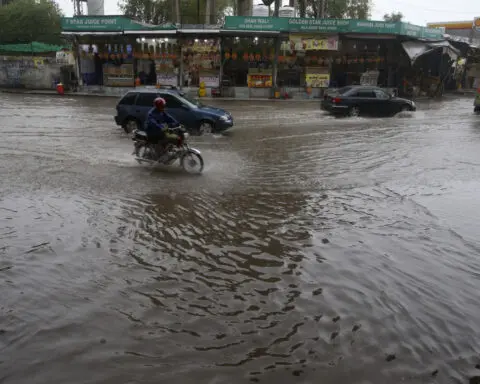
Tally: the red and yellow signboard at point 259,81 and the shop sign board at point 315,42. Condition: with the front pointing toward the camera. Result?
2

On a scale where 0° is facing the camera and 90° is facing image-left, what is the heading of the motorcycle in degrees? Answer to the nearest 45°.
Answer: approximately 270°

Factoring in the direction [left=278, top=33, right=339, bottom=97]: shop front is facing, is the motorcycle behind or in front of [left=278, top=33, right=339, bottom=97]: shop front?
in front

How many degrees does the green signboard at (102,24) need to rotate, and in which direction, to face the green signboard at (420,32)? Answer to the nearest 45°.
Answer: approximately 90° to its left

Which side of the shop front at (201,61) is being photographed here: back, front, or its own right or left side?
front

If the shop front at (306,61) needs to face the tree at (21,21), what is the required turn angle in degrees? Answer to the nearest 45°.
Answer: approximately 135° to its right

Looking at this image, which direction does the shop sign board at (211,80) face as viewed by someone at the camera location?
facing the viewer

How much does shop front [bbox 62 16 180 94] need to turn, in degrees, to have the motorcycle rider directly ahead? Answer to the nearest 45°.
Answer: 0° — it already faces them

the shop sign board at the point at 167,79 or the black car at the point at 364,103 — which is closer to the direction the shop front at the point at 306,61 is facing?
the black car

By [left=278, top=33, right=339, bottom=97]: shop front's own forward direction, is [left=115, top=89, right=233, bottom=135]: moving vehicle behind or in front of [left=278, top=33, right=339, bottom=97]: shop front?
in front

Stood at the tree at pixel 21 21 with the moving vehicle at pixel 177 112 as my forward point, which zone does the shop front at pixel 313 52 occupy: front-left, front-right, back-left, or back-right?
front-left

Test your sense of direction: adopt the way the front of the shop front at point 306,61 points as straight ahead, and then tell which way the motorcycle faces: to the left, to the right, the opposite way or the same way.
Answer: to the left

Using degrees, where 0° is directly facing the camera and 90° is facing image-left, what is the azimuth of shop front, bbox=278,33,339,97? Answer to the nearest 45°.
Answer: approximately 0°

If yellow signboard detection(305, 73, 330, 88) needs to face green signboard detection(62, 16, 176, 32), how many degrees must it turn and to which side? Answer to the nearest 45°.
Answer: approximately 90° to its right

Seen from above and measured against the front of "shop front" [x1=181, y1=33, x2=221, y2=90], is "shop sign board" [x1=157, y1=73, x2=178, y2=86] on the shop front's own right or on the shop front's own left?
on the shop front's own right

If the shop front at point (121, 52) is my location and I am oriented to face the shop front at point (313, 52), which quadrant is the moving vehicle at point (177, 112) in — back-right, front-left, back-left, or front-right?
front-right

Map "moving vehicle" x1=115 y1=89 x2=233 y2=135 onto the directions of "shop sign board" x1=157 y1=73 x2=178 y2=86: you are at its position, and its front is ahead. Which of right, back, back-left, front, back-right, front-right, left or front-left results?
front

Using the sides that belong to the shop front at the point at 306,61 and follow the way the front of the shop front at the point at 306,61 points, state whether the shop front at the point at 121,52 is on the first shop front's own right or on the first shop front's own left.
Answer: on the first shop front's own right
